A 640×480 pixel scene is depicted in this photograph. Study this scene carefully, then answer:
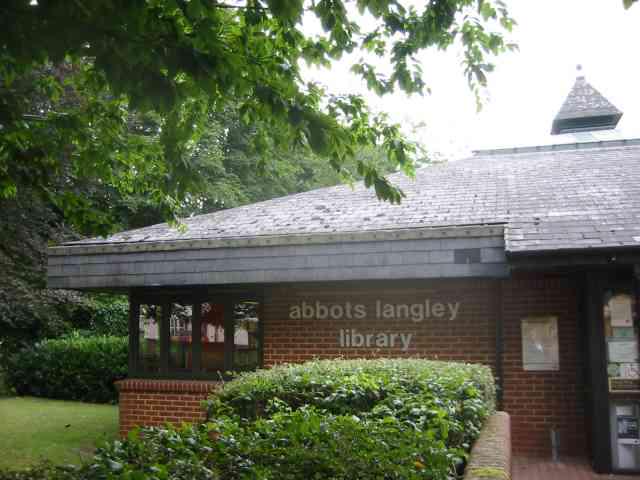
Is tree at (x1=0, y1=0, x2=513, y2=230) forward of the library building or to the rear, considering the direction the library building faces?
forward

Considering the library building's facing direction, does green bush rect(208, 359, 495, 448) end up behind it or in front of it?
in front

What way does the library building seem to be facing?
toward the camera

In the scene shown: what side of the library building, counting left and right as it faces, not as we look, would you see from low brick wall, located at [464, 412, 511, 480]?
front

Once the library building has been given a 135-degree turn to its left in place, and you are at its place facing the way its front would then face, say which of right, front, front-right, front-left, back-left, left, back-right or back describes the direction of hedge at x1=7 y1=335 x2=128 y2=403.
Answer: left

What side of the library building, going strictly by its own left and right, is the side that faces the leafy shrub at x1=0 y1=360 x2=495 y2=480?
front
